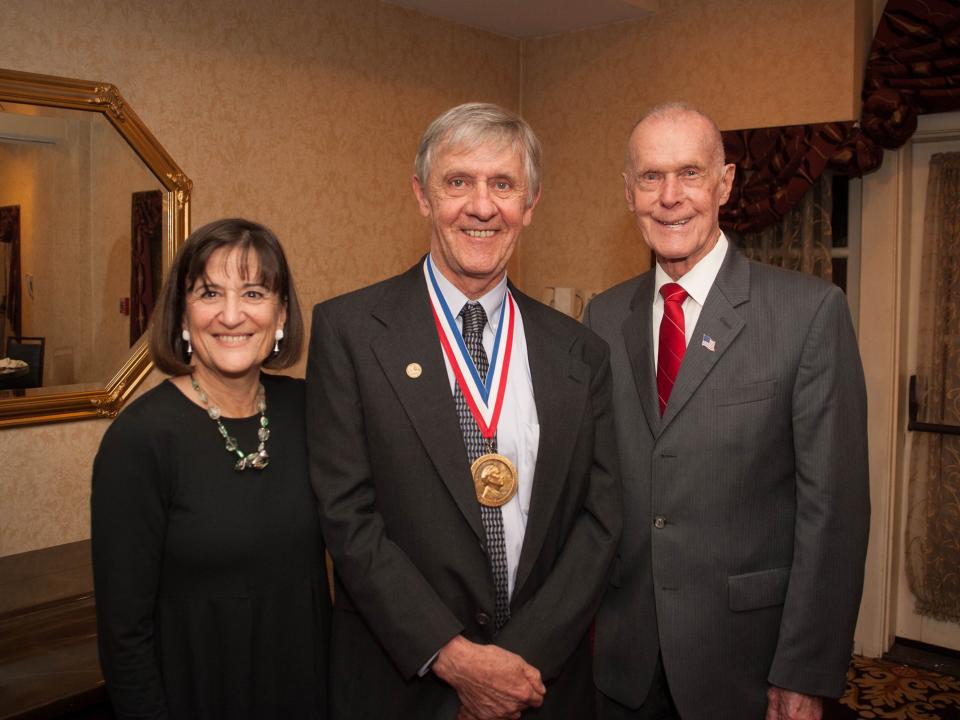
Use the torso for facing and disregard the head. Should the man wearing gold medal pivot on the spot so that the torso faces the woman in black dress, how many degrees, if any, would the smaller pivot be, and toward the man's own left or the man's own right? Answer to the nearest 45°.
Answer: approximately 90° to the man's own right

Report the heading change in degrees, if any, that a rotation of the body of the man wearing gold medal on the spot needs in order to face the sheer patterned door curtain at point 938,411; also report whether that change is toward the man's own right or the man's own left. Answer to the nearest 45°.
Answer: approximately 135° to the man's own left

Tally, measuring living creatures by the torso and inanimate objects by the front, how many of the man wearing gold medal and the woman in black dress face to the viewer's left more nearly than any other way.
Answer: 0

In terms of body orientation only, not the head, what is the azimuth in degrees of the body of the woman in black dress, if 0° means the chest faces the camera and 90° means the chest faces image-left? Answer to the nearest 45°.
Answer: approximately 315°

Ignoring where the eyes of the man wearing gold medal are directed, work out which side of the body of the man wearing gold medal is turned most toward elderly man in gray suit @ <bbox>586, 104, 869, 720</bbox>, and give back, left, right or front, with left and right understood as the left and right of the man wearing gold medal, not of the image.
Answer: left

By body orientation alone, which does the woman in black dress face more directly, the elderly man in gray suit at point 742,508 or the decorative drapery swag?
the elderly man in gray suit

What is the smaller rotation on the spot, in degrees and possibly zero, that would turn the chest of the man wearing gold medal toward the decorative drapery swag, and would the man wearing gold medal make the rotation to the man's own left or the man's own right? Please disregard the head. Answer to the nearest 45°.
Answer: approximately 135° to the man's own left

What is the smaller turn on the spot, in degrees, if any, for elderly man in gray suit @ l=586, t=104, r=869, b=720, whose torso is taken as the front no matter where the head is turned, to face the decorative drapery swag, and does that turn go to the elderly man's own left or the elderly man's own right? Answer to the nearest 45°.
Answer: approximately 135° to the elderly man's own right
